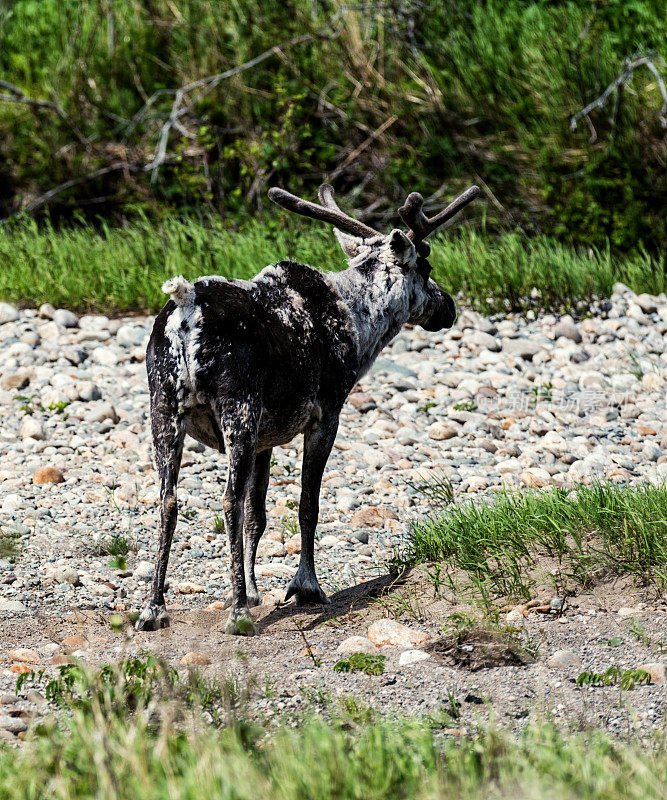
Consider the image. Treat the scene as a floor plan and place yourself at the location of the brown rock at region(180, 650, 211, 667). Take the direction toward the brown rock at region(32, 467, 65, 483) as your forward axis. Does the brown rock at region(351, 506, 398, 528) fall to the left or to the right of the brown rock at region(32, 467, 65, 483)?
right

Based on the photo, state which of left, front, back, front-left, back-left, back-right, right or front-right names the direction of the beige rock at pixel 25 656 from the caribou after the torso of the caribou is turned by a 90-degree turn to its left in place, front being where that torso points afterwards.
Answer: left

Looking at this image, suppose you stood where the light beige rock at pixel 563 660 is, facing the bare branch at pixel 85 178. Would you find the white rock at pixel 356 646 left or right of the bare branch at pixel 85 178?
left

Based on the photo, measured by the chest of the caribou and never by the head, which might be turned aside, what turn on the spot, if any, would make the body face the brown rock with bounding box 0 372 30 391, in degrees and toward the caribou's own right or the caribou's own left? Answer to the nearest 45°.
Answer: approximately 90° to the caribou's own left

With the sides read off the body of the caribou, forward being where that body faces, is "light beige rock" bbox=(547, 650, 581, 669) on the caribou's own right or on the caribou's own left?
on the caribou's own right

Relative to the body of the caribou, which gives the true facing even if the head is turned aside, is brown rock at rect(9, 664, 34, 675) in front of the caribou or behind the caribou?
behind

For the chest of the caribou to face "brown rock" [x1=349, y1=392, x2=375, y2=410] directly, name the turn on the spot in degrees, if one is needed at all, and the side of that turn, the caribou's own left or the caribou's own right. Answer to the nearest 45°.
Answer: approximately 45° to the caribou's own left

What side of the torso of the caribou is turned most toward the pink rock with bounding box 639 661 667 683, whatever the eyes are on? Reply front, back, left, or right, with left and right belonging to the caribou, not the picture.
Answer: right

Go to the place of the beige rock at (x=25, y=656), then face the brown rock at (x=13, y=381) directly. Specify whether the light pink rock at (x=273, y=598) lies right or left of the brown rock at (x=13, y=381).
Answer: right

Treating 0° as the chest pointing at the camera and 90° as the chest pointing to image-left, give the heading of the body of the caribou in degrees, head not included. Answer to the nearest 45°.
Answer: approximately 225°

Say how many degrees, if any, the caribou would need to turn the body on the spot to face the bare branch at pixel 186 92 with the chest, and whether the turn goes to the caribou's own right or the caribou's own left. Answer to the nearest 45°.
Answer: approximately 45° to the caribou's own left

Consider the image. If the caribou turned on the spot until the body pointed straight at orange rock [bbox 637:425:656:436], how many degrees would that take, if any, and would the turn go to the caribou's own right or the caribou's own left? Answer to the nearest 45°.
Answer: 0° — it already faces it
